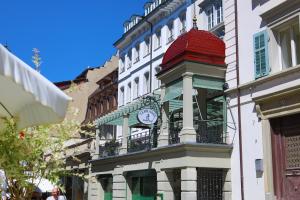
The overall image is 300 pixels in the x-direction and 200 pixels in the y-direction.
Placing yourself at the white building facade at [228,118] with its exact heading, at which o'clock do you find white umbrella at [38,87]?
The white umbrella is roughly at 11 o'clock from the white building facade.

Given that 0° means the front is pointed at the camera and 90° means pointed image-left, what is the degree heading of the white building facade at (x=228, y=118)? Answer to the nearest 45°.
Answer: approximately 45°

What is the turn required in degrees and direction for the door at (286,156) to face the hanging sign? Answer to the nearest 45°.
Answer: approximately 90° to its right

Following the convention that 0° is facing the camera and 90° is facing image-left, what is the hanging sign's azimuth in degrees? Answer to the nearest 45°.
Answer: approximately 0°

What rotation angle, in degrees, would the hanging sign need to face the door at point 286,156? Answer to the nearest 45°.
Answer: approximately 45° to its left

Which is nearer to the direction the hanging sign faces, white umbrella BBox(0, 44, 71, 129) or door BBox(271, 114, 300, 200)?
the white umbrella

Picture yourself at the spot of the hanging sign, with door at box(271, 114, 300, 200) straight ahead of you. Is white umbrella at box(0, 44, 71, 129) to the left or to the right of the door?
right

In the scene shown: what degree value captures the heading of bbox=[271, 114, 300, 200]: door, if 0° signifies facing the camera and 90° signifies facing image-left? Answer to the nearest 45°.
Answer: approximately 45°
